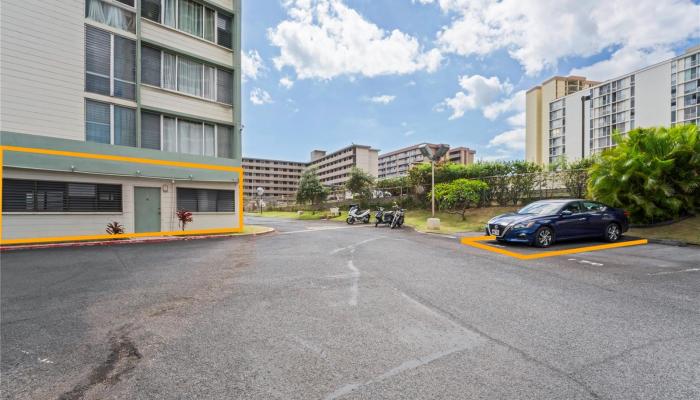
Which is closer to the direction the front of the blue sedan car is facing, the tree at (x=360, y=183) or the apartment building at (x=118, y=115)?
the apartment building

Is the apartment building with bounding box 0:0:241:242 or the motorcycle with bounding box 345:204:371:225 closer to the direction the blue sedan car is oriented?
the apartment building

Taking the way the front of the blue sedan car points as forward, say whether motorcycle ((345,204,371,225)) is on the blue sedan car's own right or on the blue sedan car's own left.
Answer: on the blue sedan car's own right

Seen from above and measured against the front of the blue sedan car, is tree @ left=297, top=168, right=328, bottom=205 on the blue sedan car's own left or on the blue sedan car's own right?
on the blue sedan car's own right

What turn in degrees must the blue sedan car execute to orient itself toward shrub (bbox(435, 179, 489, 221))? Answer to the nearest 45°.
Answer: approximately 90° to its right

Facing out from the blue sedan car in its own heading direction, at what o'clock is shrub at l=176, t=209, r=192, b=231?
The shrub is roughly at 1 o'clock from the blue sedan car.

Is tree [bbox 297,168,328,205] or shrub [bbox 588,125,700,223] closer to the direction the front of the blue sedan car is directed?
the tree

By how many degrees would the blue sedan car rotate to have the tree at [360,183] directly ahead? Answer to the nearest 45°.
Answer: approximately 90° to its right

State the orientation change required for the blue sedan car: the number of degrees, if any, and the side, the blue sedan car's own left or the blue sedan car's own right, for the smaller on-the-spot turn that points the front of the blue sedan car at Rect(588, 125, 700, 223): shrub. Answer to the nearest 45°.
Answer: approximately 180°

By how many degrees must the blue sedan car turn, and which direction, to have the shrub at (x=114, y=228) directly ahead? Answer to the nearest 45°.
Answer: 0° — it already faces it

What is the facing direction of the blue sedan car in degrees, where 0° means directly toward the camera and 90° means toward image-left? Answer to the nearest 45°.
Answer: approximately 45°
